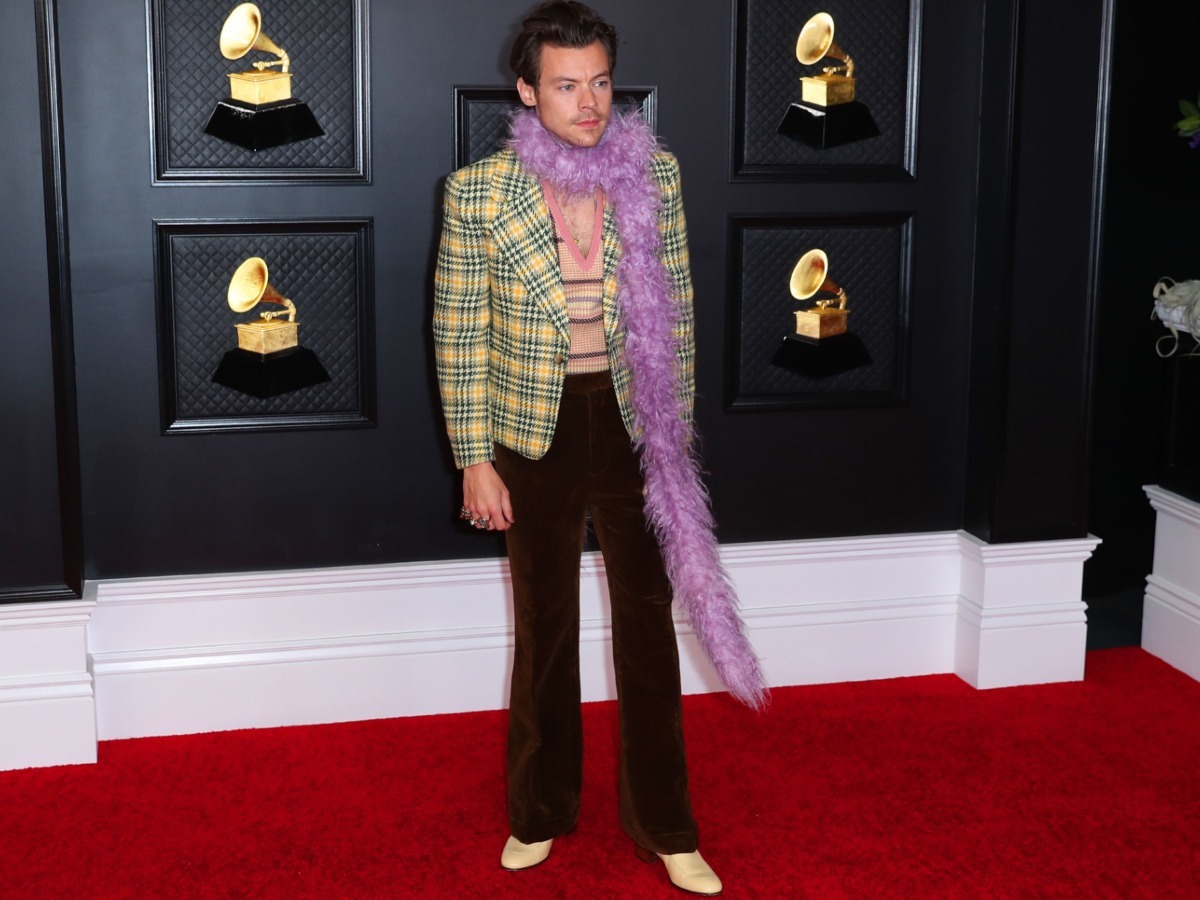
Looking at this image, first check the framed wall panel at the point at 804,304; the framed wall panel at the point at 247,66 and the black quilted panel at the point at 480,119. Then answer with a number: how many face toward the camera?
3

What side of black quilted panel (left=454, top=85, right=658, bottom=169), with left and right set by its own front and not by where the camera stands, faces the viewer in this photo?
front

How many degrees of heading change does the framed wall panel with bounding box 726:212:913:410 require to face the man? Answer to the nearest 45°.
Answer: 0° — it already faces them

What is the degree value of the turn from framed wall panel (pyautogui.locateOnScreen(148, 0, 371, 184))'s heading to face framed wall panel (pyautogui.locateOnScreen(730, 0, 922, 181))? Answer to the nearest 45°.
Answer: approximately 90° to its left

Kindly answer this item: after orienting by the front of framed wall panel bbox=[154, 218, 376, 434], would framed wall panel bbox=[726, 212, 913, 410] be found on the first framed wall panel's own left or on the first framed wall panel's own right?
on the first framed wall panel's own left

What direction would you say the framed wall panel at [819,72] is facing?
toward the camera

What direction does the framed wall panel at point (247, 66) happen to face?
toward the camera

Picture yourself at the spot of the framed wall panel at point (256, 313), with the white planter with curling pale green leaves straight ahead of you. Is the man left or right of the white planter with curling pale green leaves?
right

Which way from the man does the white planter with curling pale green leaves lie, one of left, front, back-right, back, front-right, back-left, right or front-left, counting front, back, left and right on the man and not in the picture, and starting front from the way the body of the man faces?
left

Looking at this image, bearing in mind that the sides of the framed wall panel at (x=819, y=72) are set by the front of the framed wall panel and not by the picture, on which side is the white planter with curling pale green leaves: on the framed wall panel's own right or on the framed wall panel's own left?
on the framed wall panel's own left

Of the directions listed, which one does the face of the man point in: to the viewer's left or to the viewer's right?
to the viewer's right

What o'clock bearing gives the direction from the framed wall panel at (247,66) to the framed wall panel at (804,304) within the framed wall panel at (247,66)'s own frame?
the framed wall panel at (804,304) is roughly at 9 o'clock from the framed wall panel at (247,66).

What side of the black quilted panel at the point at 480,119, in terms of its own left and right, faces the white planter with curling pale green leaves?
left

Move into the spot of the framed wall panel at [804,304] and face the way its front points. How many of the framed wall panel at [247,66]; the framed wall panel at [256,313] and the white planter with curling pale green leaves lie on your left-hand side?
1

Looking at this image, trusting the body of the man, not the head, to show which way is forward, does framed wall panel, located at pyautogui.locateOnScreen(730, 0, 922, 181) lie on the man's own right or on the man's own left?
on the man's own left

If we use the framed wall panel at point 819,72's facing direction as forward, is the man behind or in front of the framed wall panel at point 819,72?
in front

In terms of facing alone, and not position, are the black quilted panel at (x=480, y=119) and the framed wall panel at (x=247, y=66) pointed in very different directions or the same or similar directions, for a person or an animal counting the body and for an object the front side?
same or similar directions

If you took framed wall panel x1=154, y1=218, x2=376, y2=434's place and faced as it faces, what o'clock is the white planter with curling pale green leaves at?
The white planter with curling pale green leaves is roughly at 9 o'clock from the framed wall panel.
